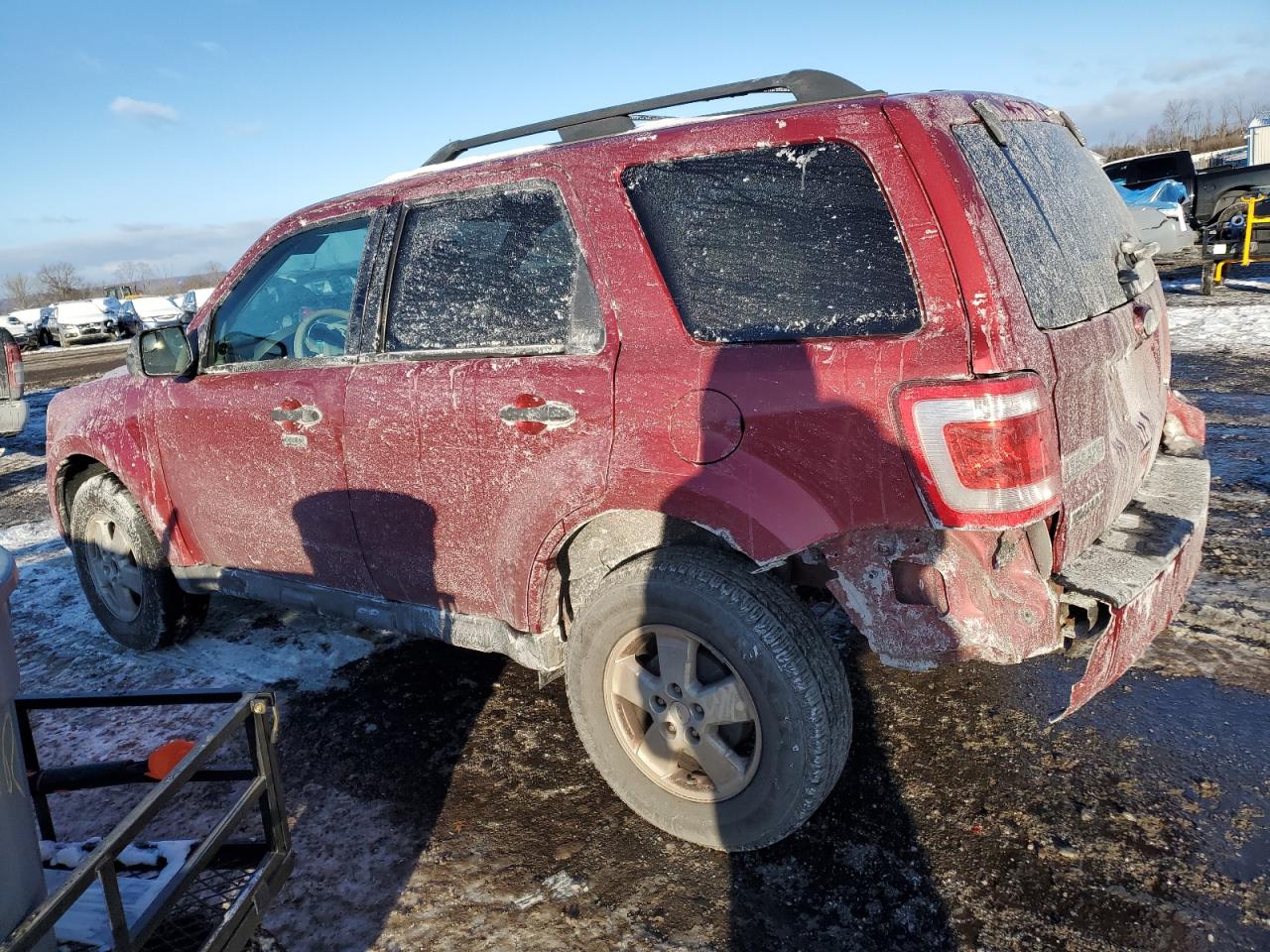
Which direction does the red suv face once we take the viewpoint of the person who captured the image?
facing away from the viewer and to the left of the viewer

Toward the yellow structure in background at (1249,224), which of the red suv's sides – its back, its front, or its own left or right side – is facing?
right

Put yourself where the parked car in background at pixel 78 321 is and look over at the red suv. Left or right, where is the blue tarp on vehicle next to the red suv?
left

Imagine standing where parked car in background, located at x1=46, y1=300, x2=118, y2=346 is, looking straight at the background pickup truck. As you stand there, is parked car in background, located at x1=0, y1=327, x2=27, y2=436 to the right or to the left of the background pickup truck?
right

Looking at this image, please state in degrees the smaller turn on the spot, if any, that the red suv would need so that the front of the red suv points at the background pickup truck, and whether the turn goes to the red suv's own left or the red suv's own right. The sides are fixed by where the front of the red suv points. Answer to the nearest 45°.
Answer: approximately 90° to the red suv's own right
